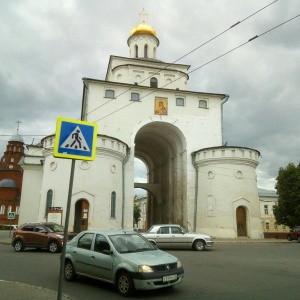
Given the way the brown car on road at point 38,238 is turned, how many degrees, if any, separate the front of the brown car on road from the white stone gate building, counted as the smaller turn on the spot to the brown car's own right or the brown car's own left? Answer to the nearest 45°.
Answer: approximately 90° to the brown car's own left

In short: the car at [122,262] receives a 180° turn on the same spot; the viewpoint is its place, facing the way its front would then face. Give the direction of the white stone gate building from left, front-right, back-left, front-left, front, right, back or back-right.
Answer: front-right

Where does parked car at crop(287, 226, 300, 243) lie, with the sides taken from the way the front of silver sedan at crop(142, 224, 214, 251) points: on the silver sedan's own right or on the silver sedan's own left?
on the silver sedan's own left

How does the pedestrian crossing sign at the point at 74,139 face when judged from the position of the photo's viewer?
facing the viewer

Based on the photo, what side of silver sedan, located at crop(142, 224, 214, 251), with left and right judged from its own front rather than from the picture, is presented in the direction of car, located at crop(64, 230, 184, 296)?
right

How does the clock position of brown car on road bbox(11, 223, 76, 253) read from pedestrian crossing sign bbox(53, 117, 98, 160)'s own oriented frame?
The brown car on road is roughly at 6 o'clock from the pedestrian crossing sign.

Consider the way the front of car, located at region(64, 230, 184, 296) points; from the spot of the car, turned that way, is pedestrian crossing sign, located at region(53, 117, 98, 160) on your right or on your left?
on your right

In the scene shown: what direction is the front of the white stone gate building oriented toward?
toward the camera

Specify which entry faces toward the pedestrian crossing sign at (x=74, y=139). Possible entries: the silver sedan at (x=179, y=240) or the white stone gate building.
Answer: the white stone gate building

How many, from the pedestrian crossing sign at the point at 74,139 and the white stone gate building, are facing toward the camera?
2

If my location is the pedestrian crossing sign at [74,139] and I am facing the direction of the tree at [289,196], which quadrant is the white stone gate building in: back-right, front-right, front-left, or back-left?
front-left

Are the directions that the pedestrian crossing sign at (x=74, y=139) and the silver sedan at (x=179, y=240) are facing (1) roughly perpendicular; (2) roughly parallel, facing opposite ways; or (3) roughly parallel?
roughly perpendicular

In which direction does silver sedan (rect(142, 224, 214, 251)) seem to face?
to the viewer's right

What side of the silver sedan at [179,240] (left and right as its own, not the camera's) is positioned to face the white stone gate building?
left

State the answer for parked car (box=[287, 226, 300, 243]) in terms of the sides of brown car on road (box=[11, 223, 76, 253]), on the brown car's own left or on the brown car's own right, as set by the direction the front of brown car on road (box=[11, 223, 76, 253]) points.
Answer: on the brown car's own left

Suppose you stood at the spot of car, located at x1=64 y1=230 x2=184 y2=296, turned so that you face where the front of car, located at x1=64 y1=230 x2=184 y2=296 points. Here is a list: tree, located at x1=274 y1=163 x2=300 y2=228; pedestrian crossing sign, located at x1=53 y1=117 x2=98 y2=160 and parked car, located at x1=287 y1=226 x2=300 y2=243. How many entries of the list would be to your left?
2
